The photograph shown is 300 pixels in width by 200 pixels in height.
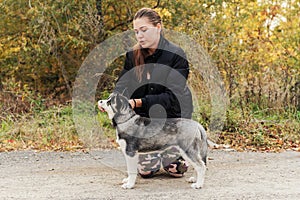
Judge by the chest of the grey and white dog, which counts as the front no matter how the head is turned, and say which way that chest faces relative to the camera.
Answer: to the viewer's left

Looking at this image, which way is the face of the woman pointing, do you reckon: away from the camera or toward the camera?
toward the camera
